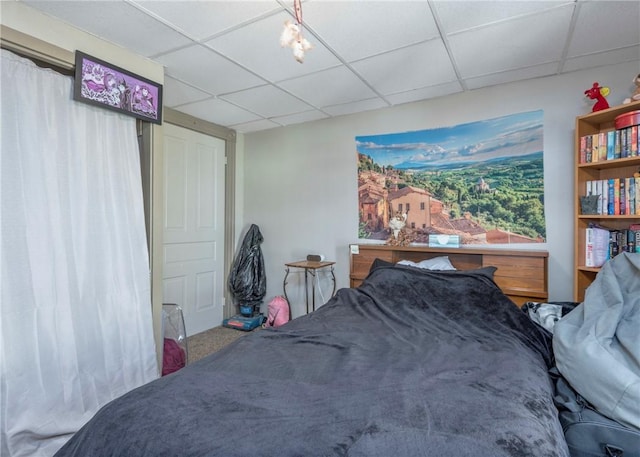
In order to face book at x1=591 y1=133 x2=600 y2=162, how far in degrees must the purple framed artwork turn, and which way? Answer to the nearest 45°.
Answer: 0° — it already faces it

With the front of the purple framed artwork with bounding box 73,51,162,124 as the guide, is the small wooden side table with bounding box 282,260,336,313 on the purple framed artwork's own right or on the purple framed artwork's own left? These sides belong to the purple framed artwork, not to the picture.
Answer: on the purple framed artwork's own left

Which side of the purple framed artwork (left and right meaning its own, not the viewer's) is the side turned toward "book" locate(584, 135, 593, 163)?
front

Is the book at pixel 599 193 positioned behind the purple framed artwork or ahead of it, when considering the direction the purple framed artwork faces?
ahead

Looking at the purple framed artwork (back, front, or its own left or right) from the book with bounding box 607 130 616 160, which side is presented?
front

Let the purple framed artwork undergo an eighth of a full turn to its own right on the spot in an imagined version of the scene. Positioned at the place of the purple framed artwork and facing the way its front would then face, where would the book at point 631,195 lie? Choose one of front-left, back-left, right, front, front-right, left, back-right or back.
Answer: front-left

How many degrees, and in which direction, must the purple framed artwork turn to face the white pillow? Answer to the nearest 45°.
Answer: approximately 45° to its left

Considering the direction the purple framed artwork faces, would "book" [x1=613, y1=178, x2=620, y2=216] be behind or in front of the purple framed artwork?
in front

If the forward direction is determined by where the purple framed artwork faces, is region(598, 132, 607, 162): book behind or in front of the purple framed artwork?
in front

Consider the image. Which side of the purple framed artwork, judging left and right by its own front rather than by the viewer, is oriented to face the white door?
left

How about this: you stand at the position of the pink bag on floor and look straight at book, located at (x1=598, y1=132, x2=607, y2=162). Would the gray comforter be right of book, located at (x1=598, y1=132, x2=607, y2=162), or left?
right
